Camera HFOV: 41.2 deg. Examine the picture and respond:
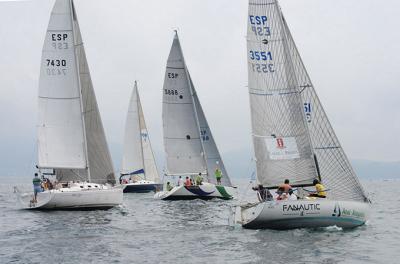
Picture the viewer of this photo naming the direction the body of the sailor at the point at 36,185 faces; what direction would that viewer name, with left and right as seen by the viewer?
facing away from the viewer and to the right of the viewer

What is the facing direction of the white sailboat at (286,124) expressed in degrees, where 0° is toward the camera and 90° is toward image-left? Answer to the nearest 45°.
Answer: approximately 225°

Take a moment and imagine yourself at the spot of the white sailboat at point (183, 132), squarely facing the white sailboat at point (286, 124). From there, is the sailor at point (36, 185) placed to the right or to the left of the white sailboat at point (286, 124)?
right

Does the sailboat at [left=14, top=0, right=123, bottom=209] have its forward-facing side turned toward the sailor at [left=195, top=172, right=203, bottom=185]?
yes

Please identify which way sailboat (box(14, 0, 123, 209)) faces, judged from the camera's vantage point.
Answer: facing away from the viewer and to the right of the viewer
